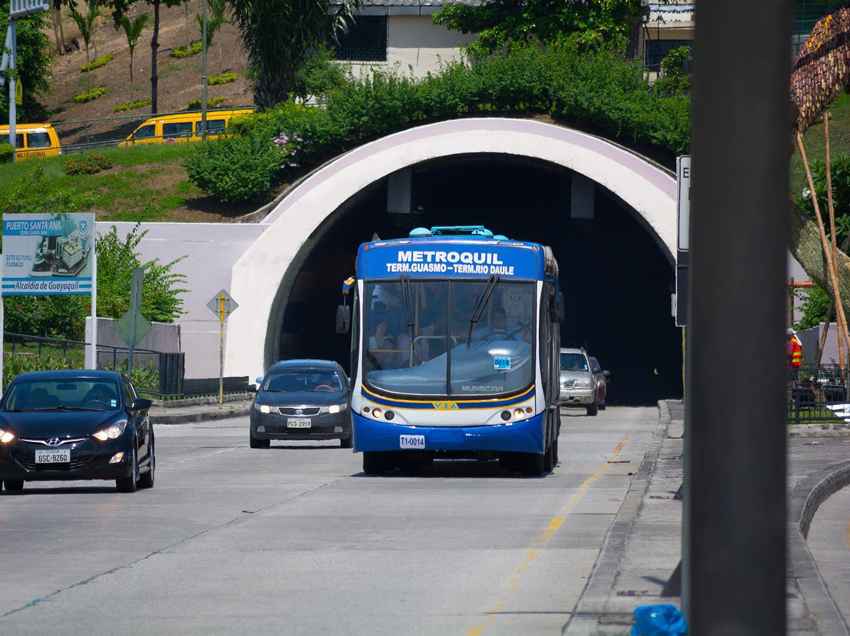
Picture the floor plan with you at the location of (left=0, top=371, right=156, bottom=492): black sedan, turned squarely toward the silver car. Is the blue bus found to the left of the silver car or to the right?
right

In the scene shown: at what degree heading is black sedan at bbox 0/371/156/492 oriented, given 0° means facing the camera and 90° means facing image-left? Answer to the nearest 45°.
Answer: approximately 0°

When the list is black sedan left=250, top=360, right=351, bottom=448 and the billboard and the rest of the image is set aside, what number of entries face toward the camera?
2

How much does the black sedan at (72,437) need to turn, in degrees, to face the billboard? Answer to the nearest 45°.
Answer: approximately 180°

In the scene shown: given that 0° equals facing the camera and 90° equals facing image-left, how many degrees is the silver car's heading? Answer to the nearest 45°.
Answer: approximately 0°

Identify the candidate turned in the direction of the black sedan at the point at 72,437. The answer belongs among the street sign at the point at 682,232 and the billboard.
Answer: the billboard

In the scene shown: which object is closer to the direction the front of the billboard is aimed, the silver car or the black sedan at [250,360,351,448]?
the black sedan
